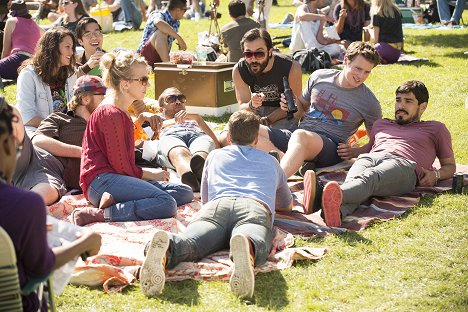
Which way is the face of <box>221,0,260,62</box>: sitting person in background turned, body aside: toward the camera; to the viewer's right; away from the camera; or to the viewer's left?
away from the camera

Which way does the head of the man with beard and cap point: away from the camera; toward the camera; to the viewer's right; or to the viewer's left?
to the viewer's right

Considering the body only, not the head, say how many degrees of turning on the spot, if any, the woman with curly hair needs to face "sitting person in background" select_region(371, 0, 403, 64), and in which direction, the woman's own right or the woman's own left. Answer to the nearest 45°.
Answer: approximately 90° to the woman's own left

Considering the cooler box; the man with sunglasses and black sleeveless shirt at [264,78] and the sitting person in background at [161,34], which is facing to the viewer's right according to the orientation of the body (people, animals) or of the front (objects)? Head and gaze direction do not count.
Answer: the sitting person in background at [161,34]

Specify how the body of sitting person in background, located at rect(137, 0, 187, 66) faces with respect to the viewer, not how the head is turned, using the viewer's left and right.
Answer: facing to the right of the viewer

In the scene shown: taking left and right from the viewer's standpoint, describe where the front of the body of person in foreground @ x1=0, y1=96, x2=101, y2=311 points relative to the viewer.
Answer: facing away from the viewer and to the right of the viewer

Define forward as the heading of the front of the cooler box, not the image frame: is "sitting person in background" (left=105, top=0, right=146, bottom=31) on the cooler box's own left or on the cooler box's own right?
on the cooler box's own right

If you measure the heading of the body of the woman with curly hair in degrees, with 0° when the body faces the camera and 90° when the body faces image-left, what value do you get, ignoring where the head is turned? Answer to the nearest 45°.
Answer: approximately 315°

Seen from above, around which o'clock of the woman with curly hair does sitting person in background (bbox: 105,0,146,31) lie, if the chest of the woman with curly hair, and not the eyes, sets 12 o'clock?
The sitting person in background is roughly at 8 o'clock from the woman with curly hair.

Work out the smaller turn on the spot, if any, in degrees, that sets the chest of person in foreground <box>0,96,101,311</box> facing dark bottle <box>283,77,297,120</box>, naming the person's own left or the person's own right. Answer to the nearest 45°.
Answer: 0° — they already face it

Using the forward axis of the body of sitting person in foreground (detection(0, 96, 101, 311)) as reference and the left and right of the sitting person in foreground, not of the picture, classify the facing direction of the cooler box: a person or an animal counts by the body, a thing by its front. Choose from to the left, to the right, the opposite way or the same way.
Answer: the opposite way

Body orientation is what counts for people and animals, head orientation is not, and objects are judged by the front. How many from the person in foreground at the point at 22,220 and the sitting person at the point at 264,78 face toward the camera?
1

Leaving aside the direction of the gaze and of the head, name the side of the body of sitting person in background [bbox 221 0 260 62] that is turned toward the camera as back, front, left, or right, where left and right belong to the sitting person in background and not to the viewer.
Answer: back
